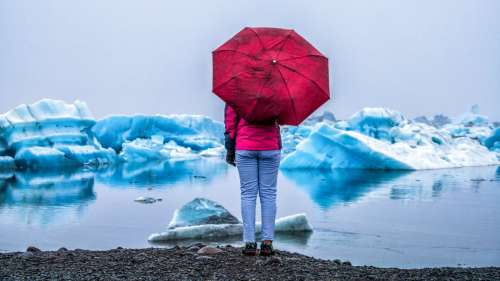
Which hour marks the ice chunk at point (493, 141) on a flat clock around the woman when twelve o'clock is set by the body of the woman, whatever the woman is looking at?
The ice chunk is roughly at 1 o'clock from the woman.

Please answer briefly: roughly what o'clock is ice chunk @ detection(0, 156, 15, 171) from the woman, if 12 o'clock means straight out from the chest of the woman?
The ice chunk is roughly at 11 o'clock from the woman.

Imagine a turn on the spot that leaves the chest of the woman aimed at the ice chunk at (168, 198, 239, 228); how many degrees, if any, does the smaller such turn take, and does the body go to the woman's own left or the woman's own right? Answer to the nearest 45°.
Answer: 0° — they already face it

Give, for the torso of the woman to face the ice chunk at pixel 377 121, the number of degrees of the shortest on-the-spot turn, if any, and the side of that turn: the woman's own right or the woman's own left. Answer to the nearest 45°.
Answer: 0° — they already face it

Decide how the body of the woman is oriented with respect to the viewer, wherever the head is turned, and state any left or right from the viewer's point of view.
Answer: facing away from the viewer

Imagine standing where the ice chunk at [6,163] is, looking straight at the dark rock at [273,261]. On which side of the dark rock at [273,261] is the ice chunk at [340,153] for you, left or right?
left

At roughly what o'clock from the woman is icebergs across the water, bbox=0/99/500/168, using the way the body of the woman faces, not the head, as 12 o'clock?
The icebergs across the water is roughly at 12 o'clock from the woman.

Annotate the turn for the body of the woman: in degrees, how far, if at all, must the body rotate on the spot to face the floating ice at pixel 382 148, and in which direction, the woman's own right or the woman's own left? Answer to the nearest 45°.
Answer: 0° — they already face it
